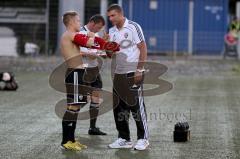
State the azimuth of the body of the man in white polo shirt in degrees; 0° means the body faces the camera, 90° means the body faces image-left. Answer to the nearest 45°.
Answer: approximately 45°

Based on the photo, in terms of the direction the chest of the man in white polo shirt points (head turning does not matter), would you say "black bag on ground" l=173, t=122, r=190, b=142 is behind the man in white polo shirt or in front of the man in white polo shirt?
behind
